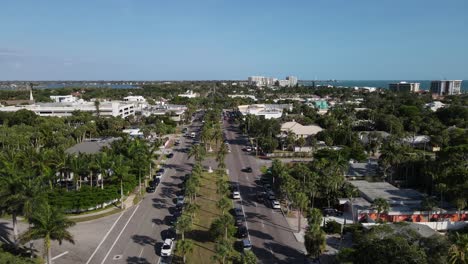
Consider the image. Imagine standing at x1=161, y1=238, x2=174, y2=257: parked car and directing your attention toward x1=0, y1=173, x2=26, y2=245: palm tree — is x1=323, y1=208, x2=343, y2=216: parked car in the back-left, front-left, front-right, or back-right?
back-right

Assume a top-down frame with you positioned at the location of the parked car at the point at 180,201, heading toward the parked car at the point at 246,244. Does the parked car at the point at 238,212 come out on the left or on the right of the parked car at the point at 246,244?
left

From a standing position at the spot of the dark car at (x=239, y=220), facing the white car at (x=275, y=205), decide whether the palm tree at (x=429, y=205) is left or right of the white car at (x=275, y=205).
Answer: right

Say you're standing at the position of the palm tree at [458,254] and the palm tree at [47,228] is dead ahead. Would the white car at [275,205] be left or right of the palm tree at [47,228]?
right
